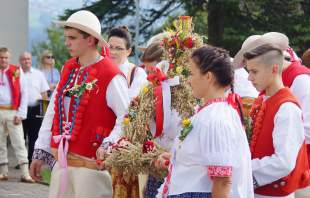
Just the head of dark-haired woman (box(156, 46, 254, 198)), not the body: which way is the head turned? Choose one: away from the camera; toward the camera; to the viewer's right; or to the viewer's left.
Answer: to the viewer's left

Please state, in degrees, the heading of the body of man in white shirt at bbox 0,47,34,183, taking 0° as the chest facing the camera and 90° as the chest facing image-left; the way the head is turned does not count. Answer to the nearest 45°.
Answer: approximately 0°

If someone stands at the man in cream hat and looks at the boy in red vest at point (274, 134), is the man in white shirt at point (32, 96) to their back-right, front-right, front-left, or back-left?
back-left

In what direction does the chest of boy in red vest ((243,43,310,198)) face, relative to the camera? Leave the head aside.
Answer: to the viewer's left

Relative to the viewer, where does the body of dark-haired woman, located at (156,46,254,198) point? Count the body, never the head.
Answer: to the viewer's left

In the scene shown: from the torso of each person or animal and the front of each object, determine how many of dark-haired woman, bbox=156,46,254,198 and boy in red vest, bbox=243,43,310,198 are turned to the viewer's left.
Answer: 2

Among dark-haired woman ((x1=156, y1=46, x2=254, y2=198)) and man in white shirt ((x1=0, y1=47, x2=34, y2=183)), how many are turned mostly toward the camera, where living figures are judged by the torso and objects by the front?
1
